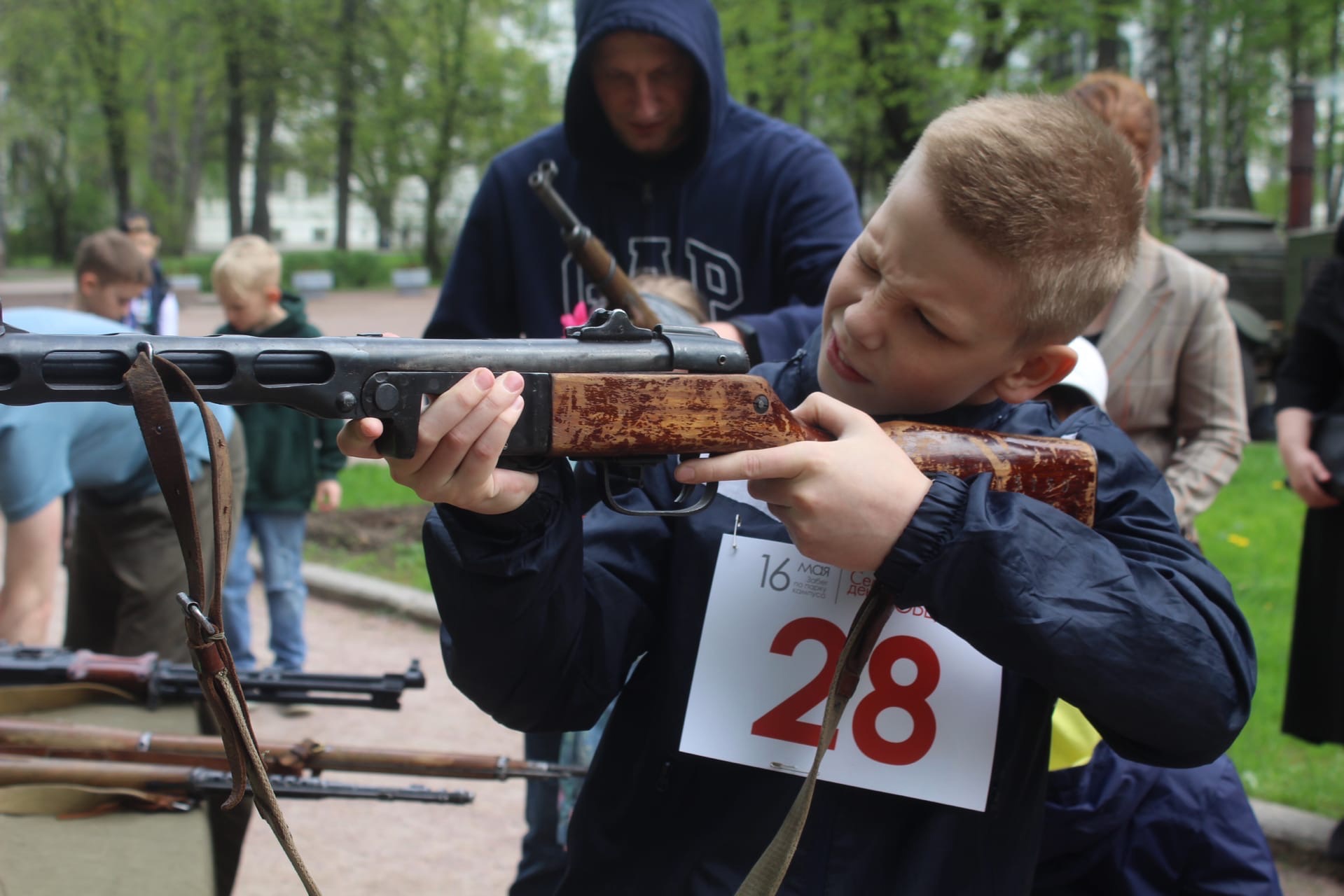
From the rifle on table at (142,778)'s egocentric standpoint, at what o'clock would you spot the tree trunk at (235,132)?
The tree trunk is roughly at 9 o'clock from the rifle on table.

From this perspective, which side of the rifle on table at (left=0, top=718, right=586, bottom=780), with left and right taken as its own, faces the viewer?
right

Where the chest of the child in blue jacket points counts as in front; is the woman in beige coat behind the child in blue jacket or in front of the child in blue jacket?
behind

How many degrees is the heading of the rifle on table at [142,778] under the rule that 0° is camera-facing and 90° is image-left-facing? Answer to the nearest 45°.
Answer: approximately 270°

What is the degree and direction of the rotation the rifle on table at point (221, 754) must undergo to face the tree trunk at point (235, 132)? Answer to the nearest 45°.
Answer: approximately 90° to its left

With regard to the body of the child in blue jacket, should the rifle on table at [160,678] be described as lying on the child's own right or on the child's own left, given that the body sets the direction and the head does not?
on the child's own right

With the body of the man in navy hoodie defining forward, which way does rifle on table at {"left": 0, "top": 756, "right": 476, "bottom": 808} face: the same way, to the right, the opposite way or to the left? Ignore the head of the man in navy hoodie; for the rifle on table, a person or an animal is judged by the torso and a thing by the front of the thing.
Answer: to the left

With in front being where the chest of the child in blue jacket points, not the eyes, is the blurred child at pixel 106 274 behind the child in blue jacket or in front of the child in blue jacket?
behind

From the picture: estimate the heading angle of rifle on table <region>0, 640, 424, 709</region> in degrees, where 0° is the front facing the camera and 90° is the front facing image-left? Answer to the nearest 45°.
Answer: approximately 270°
